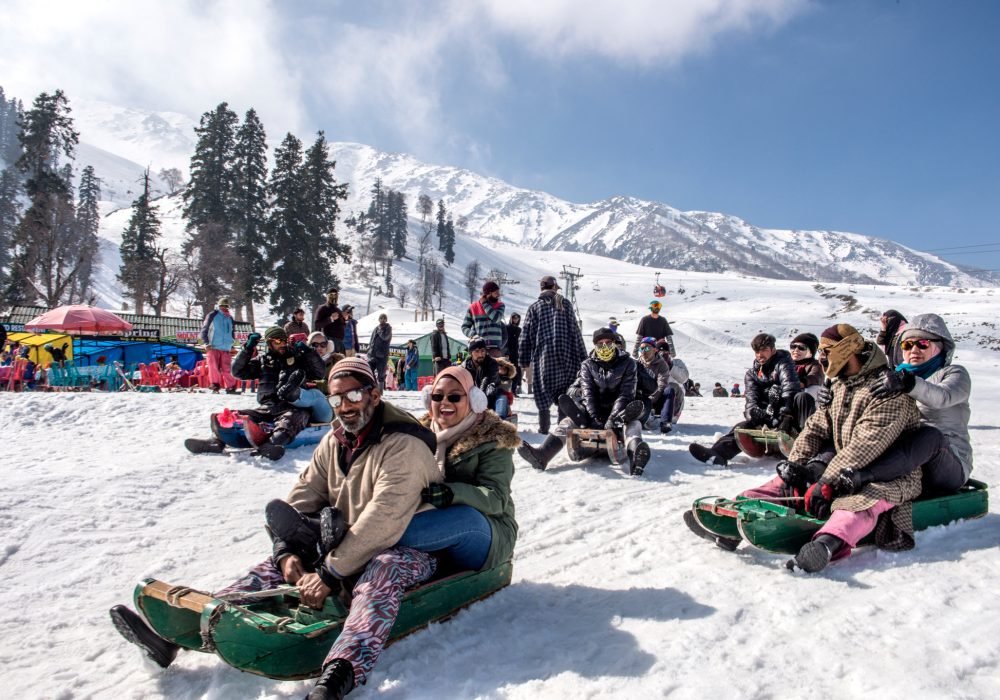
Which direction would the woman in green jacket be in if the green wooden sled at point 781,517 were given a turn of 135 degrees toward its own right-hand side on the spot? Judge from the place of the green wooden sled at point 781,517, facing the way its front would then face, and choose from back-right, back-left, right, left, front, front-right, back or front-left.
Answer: back-left

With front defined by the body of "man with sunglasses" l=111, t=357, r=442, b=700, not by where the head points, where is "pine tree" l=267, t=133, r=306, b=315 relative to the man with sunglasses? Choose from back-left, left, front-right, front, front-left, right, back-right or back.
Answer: back-right

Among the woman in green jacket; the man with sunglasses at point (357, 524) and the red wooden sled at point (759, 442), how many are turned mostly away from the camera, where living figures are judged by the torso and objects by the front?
0

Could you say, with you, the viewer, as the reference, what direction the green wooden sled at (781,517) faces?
facing the viewer and to the left of the viewer

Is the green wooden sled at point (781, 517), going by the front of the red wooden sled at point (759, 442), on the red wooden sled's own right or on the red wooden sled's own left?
on the red wooden sled's own left

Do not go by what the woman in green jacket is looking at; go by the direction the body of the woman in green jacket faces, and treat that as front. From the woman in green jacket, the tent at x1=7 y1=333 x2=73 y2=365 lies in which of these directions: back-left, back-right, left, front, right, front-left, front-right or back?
right

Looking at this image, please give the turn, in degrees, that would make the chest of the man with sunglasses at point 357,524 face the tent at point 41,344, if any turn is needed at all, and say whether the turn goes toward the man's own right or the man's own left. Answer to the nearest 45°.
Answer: approximately 135° to the man's own right

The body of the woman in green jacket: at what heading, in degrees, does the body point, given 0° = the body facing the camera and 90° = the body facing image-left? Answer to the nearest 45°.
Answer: approximately 45°

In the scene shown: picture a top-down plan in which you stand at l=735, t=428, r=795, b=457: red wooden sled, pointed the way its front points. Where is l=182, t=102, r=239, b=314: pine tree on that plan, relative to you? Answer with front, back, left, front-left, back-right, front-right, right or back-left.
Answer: right

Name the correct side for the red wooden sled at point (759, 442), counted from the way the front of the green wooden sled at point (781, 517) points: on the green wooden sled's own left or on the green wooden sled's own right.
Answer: on the green wooden sled's own right

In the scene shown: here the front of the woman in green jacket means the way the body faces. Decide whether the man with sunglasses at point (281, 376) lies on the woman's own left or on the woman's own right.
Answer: on the woman's own right

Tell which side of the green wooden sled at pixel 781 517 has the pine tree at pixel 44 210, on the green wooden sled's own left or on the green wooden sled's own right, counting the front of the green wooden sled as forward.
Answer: on the green wooden sled's own right
